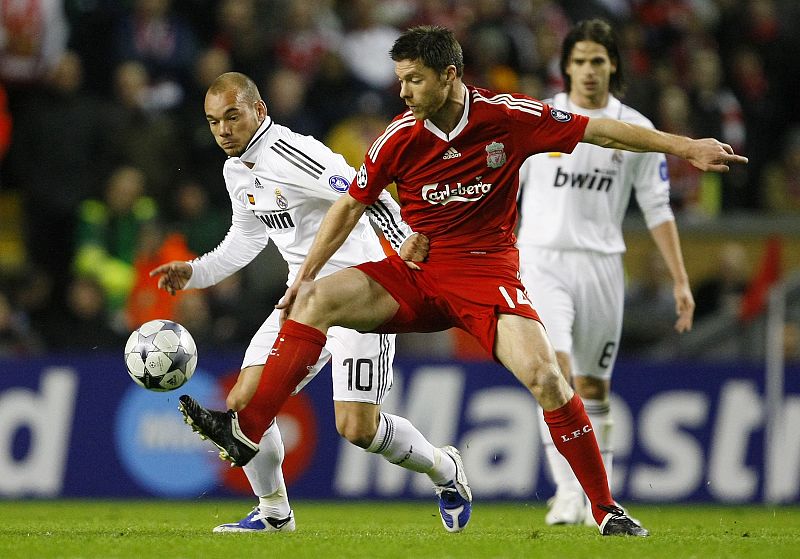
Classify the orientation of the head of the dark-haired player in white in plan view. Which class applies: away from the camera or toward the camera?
toward the camera

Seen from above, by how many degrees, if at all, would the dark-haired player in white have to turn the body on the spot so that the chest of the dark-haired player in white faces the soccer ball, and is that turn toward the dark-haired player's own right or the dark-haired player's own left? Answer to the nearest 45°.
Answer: approximately 45° to the dark-haired player's own right

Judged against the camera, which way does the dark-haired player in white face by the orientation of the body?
toward the camera
